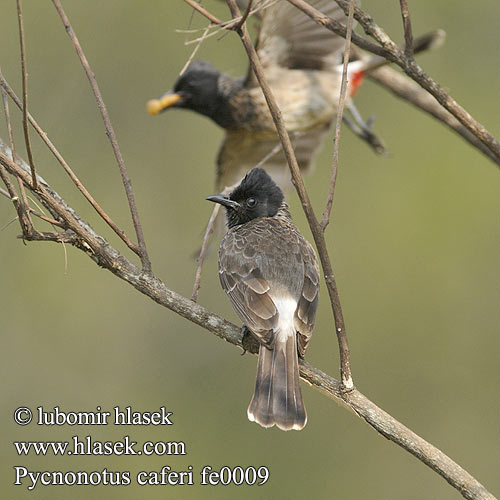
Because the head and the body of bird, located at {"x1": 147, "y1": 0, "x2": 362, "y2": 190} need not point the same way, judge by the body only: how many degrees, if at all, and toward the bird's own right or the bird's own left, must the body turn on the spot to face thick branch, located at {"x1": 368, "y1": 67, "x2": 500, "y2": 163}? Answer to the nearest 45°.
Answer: approximately 135° to the bird's own left

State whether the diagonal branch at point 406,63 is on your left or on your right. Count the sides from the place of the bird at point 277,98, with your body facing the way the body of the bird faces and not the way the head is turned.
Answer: on your left

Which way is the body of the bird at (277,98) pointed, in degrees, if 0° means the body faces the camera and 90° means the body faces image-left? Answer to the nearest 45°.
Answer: approximately 90°
